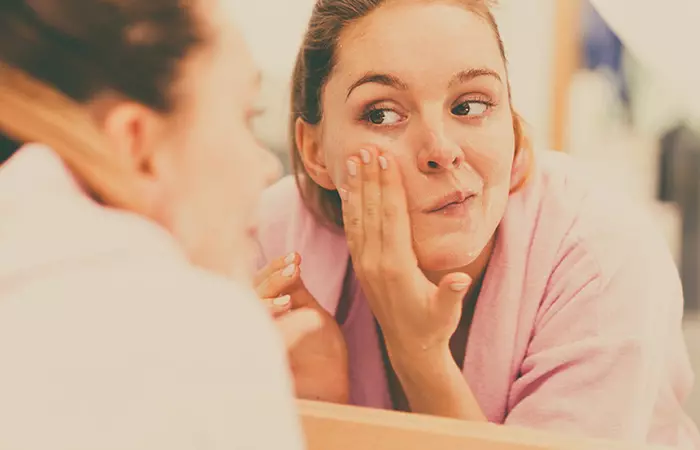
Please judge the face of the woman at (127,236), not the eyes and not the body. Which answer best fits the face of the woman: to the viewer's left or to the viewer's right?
to the viewer's right

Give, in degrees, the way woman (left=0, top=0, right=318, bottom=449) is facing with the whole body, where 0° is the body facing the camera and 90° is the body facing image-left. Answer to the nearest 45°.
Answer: approximately 225°
